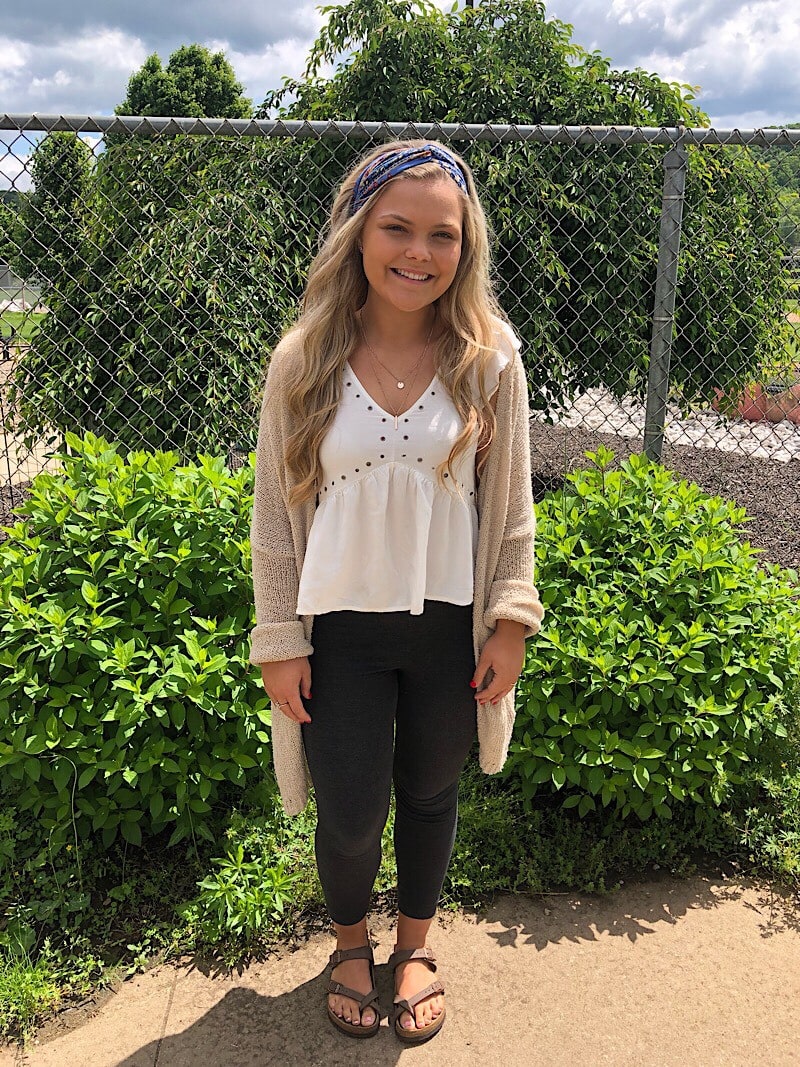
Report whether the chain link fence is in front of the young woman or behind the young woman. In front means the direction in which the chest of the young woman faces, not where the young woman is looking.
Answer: behind

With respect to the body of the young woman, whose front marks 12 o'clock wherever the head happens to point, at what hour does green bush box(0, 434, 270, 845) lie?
The green bush is roughly at 4 o'clock from the young woman.

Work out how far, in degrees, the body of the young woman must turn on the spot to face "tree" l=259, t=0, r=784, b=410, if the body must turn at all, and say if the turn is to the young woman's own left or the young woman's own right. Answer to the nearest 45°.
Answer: approximately 180°

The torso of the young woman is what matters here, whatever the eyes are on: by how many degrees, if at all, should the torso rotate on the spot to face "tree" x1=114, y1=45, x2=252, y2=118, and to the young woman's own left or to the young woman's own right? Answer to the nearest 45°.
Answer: approximately 180°

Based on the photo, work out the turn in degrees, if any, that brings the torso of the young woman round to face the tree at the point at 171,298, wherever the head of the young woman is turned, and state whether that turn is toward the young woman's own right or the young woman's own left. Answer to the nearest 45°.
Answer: approximately 135° to the young woman's own right

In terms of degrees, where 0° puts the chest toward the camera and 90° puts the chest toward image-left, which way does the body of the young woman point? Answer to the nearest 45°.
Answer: approximately 0°

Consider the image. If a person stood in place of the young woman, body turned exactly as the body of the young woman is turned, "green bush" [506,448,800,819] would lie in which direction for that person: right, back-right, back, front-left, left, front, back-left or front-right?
back-left

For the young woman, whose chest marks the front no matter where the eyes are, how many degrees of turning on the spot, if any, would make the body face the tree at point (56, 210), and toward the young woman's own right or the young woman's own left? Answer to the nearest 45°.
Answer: approximately 135° to the young woman's own right
